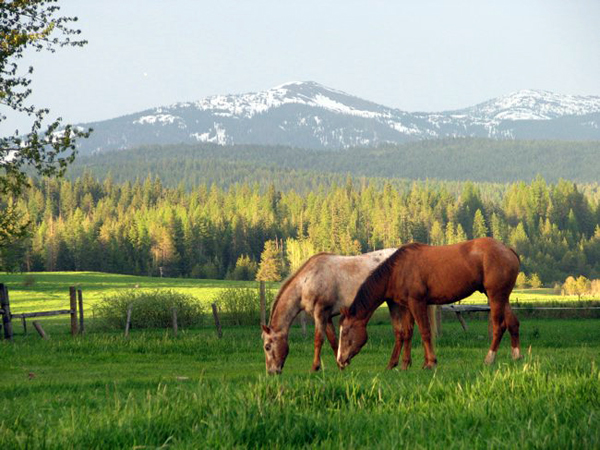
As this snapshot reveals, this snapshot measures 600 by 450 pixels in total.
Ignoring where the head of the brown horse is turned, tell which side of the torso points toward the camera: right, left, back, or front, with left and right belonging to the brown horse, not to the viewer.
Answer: left

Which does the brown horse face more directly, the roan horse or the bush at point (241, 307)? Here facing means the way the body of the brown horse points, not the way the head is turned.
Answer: the roan horse

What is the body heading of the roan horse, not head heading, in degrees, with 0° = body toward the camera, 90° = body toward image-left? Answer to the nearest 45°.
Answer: approximately 90°

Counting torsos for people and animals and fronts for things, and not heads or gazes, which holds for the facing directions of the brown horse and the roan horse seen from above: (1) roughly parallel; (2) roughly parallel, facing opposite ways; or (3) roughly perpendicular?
roughly parallel

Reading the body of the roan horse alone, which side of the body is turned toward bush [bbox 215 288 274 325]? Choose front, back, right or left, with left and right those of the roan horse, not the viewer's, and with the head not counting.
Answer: right

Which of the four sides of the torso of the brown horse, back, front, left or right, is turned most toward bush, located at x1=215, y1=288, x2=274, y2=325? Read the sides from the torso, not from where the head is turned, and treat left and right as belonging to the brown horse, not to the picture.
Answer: right

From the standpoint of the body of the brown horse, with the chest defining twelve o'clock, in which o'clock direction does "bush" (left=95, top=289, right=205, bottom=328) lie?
The bush is roughly at 2 o'clock from the brown horse.

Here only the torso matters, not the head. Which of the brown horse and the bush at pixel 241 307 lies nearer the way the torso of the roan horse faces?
the bush

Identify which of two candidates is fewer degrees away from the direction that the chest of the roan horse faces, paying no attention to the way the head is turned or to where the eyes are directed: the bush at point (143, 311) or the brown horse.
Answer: the bush

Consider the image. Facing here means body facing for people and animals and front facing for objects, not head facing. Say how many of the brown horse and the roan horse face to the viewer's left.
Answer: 2
